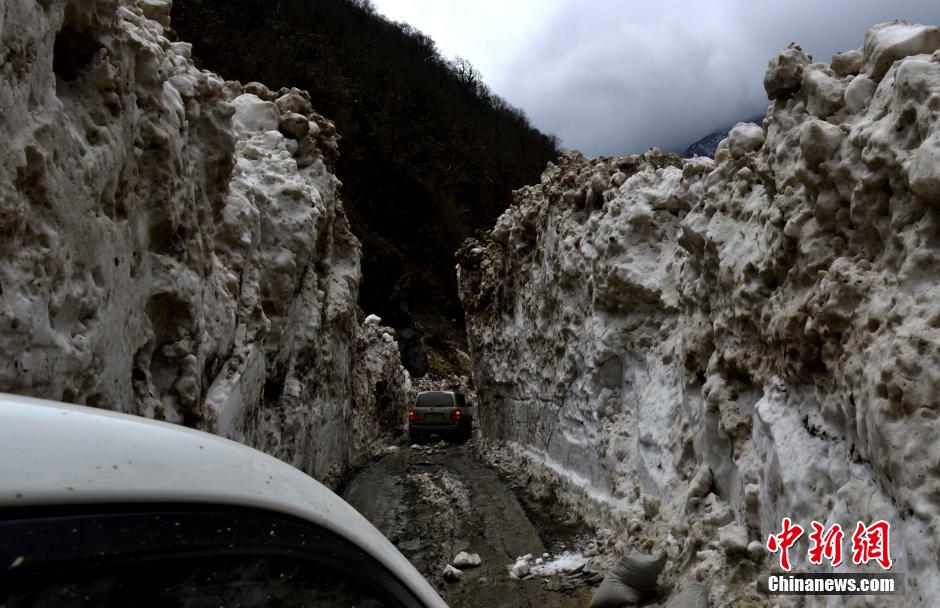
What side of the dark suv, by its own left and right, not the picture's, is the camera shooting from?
back

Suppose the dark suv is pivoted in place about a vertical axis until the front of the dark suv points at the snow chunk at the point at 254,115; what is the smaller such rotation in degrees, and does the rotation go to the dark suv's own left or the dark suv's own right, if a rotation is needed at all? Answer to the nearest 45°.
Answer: approximately 180°

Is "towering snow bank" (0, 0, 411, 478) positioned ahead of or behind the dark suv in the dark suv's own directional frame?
behind

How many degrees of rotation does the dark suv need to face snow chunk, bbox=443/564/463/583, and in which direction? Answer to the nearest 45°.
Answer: approximately 180°

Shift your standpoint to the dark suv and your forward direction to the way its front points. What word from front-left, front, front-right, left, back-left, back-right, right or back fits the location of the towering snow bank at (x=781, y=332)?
back

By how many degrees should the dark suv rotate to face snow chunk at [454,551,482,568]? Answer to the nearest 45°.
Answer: approximately 180°

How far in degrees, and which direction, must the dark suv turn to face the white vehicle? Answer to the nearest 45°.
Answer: approximately 180°

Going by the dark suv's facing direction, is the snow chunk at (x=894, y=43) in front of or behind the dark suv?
behind
